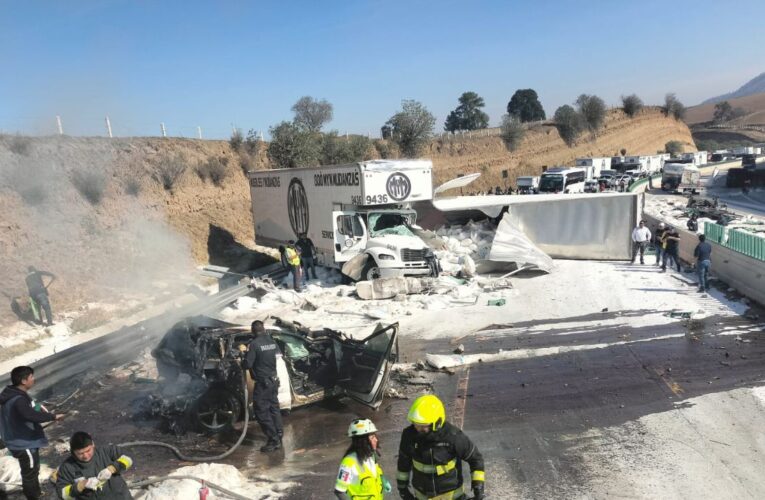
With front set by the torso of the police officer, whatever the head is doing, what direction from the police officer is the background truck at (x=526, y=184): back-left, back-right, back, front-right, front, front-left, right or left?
right

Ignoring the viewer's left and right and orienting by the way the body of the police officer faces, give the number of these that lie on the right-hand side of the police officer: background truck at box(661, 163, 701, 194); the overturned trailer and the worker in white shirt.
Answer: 3

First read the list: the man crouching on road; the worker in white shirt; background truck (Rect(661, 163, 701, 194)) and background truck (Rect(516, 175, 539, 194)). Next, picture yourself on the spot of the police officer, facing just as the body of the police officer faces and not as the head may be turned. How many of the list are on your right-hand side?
3

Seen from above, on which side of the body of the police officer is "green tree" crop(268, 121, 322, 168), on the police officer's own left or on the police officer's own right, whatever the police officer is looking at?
on the police officer's own right

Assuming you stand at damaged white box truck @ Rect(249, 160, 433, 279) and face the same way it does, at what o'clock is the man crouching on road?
The man crouching on road is roughly at 2 o'clock from the damaged white box truck.

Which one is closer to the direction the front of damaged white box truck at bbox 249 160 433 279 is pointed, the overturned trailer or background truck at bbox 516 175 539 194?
the overturned trailer

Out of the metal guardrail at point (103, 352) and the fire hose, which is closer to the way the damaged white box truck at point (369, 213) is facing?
the fire hose

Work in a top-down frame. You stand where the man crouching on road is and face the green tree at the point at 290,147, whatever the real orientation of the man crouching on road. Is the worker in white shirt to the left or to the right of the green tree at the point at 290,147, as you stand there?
right

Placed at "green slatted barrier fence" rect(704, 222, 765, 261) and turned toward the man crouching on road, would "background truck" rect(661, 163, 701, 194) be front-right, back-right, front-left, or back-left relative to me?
back-right

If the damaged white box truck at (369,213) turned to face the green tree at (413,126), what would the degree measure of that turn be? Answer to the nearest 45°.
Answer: approximately 135° to its left

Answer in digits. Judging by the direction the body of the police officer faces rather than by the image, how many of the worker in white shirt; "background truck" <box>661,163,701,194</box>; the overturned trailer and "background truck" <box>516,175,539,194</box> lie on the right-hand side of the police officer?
4

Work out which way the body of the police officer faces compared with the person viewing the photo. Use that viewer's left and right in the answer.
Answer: facing away from the viewer and to the left of the viewer

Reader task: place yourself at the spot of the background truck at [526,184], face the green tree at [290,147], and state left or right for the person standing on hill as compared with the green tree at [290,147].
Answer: left

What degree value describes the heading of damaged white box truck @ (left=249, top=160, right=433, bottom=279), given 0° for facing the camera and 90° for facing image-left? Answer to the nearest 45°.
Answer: approximately 315°

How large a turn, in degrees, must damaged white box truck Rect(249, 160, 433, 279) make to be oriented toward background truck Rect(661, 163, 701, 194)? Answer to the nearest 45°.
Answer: approximately 90° to its left

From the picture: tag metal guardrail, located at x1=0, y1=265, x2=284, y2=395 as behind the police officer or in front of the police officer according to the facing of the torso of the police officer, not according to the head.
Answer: in front

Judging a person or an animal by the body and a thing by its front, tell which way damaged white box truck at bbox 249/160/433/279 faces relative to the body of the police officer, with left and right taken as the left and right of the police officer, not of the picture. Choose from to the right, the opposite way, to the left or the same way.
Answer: the opposite way
